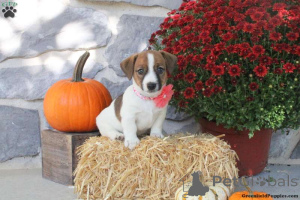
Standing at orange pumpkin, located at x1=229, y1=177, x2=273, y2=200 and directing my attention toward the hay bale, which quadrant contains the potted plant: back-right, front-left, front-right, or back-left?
front-right

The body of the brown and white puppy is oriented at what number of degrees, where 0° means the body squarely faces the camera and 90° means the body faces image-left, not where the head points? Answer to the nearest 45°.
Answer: approximately 315°

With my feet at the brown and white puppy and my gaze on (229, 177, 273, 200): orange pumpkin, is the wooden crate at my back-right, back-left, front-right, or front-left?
back-right

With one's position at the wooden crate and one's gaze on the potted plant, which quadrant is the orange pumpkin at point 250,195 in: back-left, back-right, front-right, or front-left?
front-right

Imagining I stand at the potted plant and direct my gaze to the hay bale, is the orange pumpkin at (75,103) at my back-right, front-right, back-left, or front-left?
front-right

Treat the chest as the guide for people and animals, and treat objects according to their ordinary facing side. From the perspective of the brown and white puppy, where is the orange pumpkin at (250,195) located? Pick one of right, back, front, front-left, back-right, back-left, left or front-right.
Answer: front
